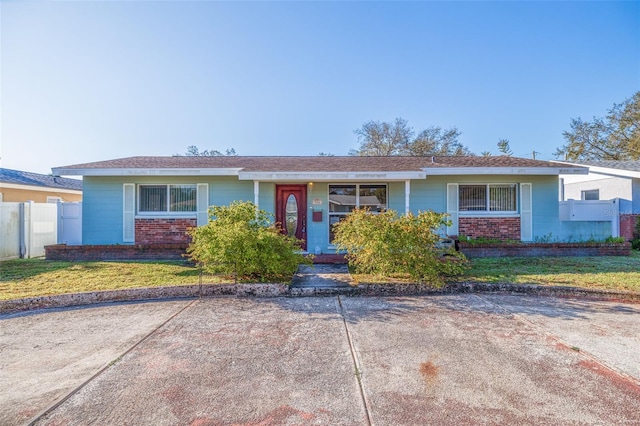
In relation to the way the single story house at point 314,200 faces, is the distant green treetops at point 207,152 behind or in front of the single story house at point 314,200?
behind

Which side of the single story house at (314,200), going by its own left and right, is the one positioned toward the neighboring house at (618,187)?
left

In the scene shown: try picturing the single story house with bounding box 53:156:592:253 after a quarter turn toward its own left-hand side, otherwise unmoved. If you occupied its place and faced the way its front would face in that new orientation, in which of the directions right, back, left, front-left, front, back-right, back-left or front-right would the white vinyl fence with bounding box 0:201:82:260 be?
back

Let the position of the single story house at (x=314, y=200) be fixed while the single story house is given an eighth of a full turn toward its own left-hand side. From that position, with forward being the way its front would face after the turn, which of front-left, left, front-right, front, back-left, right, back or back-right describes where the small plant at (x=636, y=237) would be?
front-left

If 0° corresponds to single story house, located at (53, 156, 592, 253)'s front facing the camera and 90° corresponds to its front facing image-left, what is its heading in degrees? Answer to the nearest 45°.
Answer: approximately 0°

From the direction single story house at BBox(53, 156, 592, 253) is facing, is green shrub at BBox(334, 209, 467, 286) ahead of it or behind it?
ahead

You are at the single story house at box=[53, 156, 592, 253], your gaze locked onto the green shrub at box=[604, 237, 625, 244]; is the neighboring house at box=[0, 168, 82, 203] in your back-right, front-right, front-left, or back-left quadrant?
back-left

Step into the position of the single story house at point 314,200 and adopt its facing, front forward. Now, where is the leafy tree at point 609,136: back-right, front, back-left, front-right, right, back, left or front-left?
back-left

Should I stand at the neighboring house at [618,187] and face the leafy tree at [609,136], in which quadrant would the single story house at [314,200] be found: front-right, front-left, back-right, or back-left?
back-left

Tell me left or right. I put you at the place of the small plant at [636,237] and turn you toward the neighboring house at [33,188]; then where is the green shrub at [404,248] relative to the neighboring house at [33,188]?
left

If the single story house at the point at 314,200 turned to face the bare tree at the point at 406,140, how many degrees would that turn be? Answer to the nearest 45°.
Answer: approximately 180°

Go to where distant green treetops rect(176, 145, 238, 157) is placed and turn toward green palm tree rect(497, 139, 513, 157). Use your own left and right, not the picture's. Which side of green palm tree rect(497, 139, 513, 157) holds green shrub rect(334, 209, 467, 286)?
right

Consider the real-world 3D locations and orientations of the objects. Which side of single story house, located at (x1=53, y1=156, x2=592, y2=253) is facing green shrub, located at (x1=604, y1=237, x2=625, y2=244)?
left
